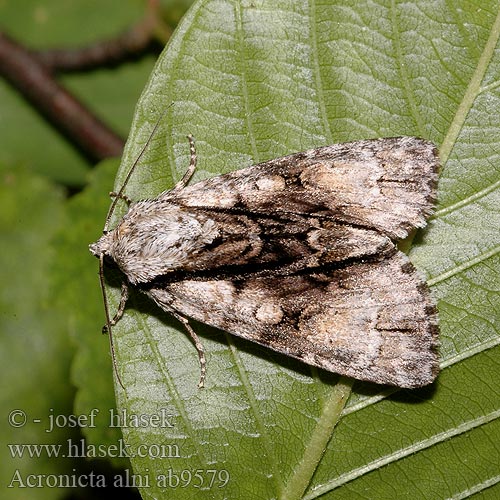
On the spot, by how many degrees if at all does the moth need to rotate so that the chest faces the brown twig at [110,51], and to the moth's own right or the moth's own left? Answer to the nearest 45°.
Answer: approximately 45° to the moth's own right

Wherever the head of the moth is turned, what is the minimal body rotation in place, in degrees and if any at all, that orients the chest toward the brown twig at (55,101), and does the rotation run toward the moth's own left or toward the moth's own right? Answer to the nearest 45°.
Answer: approximately 45° to the moth's own right

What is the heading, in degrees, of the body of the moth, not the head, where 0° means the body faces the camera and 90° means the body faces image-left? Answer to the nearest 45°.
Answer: approximately 90°

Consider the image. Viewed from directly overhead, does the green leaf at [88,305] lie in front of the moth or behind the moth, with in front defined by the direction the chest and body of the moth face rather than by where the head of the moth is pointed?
in front

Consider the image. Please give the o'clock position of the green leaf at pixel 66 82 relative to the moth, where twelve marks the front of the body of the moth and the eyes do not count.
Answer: The green leaf is roughly at 2 o'clock from the moth.
